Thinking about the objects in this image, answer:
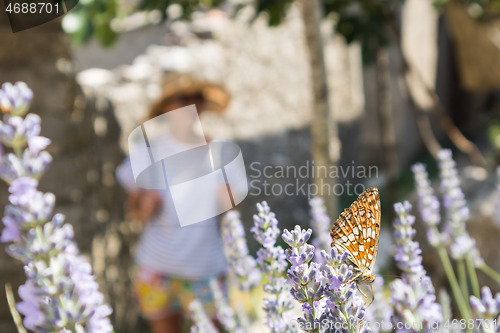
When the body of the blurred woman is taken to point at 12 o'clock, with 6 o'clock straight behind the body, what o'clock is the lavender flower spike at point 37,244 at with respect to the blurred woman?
The lavender flower spike is roughly at 12 o'clock from the blurred woman.

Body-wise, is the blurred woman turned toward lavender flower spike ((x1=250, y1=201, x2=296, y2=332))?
yes

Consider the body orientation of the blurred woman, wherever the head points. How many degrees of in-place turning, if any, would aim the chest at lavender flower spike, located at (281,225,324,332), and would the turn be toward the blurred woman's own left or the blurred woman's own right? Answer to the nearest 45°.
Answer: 0° — they already face it

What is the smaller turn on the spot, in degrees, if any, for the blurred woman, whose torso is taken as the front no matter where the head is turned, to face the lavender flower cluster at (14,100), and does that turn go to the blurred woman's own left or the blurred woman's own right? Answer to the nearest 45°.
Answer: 0° — they already face it

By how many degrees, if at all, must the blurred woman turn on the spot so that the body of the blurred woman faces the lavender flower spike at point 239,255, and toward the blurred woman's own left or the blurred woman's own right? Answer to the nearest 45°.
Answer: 0° — they already face it

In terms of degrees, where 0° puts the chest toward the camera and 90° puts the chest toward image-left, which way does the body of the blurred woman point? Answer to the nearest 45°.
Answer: approximately 0°

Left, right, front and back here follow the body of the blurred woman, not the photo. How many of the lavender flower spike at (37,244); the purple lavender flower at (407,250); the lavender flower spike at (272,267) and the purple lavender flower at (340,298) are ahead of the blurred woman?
4
